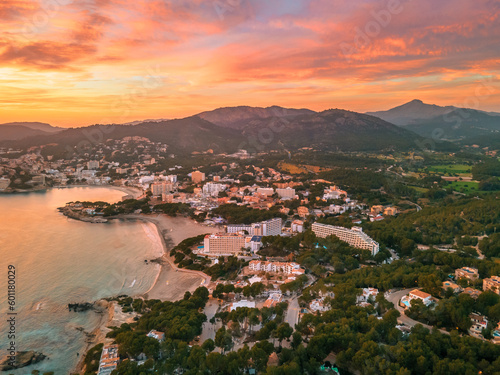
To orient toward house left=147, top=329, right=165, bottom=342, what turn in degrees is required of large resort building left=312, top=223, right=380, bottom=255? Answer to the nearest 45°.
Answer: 0° — it already faces it

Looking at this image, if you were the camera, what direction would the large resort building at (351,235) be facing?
facing the viewer and to the left of the viewer

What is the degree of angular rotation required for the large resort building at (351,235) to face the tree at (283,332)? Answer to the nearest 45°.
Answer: approximately 45° to its left

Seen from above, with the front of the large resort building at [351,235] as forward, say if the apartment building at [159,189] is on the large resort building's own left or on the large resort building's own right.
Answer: on the large resort building's own right

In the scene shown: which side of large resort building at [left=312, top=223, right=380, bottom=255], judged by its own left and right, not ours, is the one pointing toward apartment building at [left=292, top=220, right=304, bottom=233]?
right

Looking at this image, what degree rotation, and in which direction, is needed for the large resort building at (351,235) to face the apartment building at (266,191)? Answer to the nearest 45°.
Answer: approximately 90° to its right

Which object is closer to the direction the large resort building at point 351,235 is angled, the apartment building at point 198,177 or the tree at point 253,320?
the tree

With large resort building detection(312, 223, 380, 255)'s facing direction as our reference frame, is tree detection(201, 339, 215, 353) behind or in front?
in front

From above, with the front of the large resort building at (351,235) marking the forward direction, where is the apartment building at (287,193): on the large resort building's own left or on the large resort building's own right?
on the large resort building's own right

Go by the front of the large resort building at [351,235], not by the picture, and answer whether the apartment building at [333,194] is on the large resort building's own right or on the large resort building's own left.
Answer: on the large resort building's own right

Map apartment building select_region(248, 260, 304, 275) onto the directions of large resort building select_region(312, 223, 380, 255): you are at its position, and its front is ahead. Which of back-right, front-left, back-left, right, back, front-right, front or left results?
front

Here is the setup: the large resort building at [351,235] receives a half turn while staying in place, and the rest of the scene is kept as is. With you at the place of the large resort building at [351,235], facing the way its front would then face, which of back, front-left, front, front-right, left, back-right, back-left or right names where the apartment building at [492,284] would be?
right
